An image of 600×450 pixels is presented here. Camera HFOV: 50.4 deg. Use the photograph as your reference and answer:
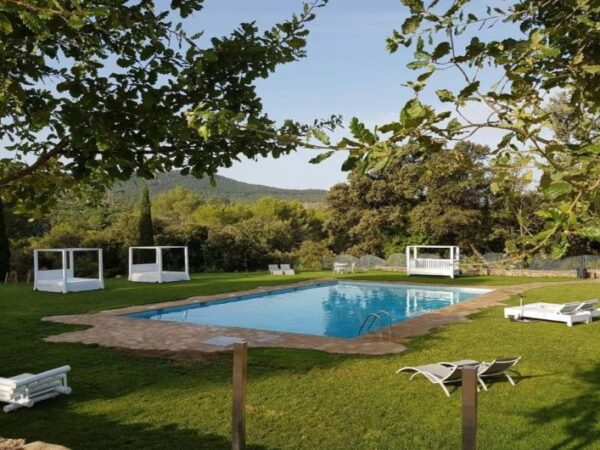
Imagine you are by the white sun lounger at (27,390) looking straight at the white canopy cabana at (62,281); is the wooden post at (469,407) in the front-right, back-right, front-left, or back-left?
back-right

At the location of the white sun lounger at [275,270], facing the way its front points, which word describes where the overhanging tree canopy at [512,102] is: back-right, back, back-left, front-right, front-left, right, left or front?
front-right

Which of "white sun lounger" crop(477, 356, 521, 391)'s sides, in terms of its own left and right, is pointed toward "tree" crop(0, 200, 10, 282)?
front

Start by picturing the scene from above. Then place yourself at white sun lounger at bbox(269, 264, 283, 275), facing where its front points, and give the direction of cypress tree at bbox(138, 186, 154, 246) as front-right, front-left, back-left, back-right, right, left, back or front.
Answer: back-right

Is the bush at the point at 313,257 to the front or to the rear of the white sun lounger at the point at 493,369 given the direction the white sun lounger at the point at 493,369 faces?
to the front

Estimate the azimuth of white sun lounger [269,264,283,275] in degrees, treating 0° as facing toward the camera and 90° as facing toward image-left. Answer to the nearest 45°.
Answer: approximately 315°

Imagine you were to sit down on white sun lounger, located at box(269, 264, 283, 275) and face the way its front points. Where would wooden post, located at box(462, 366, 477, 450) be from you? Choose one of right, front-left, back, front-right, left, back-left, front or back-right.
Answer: front-right

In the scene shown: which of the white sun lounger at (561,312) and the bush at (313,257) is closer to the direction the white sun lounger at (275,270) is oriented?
the white sun lounger

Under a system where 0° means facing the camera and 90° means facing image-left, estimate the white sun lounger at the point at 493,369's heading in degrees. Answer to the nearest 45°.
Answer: approximately 135°

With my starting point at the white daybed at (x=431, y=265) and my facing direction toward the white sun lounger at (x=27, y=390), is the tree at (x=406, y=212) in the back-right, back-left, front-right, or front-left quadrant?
back-right

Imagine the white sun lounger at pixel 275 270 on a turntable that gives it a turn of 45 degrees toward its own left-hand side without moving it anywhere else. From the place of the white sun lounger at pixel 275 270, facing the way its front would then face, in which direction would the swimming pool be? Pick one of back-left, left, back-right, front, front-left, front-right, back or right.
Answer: right

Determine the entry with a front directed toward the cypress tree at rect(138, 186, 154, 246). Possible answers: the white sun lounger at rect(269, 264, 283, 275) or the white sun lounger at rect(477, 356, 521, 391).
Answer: the white sun lounger at rect(477, 356, 521, 391)

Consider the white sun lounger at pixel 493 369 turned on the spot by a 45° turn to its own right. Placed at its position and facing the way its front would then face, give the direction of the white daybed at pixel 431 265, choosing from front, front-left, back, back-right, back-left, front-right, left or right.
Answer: front

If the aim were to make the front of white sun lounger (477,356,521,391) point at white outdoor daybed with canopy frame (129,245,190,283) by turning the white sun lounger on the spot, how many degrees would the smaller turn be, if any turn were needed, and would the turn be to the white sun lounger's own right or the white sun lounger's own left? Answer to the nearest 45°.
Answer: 0° — it already faces it
